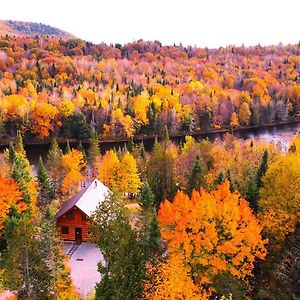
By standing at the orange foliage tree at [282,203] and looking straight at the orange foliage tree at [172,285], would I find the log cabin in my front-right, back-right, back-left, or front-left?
front-right

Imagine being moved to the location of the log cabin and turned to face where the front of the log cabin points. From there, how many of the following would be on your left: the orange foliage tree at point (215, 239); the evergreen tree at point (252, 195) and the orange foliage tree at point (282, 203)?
3

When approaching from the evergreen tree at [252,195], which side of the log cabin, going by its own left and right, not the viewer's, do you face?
left

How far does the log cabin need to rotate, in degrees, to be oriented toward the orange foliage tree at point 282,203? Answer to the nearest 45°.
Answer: approximately 90° to its left

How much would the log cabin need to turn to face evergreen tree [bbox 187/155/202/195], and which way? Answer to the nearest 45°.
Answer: approximately 135° to its left

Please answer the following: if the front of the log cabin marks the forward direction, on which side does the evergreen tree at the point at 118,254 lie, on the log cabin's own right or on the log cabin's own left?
on the log cabin's own left

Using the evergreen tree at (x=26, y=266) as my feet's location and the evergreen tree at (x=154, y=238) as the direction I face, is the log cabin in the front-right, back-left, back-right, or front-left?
front-left

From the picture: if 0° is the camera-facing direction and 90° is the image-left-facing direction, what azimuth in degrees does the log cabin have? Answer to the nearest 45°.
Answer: approximately 45°

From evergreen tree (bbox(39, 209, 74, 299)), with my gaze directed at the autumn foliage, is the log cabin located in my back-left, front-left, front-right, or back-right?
front-right

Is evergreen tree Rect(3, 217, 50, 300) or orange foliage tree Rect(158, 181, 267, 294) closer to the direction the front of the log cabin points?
the evergreen tree

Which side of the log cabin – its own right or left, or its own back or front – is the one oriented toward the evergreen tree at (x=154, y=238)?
left

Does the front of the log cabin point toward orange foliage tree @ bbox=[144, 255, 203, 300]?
no
